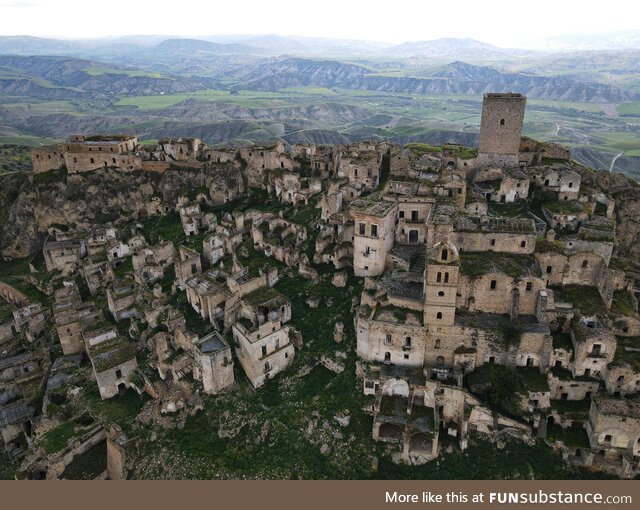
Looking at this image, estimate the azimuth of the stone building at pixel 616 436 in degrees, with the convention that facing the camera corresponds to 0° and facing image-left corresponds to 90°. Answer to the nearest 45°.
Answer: approximately 0°

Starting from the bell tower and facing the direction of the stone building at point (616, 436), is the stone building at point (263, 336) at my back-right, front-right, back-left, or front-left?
back-right

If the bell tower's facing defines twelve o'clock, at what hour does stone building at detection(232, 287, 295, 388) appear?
The stone building is roughly at 3 o'clock from the bell tower.

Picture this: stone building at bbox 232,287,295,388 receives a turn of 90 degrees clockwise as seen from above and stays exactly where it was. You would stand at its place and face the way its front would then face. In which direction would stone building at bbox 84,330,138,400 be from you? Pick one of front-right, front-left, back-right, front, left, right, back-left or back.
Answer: front-right

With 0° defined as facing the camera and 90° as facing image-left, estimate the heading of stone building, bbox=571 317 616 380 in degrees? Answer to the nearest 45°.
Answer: approximately 0°

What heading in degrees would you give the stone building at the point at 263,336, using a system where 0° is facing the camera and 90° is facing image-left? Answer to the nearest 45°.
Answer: approximately 315°

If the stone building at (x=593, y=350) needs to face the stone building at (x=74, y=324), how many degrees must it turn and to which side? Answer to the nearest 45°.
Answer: approximately 90° to its right

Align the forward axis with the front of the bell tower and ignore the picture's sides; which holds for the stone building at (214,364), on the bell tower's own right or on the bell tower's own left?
on the bell tower's own right

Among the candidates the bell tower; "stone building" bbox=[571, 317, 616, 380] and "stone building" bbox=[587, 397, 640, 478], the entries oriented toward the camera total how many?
3

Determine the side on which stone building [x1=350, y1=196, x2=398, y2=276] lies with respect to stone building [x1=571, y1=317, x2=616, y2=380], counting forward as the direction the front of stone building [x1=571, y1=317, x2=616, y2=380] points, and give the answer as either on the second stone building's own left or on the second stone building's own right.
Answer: on the second stone building's own right
